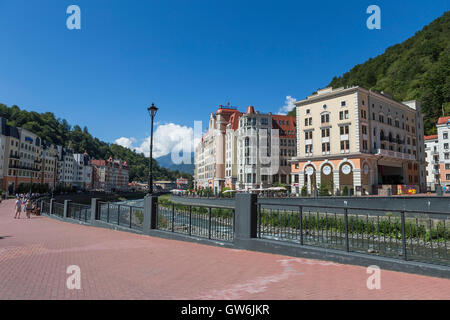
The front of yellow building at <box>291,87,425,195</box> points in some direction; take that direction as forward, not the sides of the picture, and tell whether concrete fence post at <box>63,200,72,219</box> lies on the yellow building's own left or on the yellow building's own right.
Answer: on the yellow building's own right
